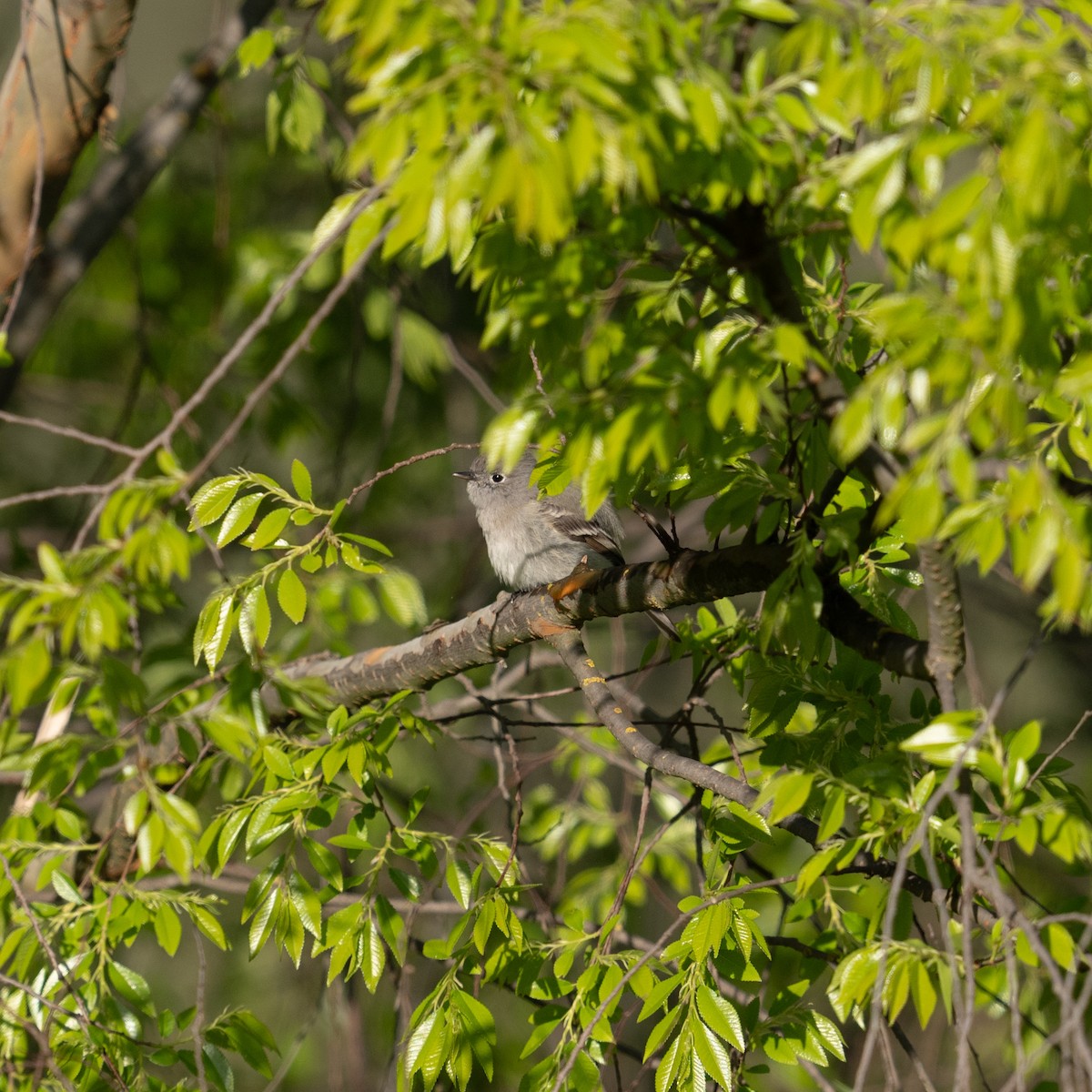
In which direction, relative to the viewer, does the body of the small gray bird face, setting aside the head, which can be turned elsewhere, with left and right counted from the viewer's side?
facing to the left of the viewer
